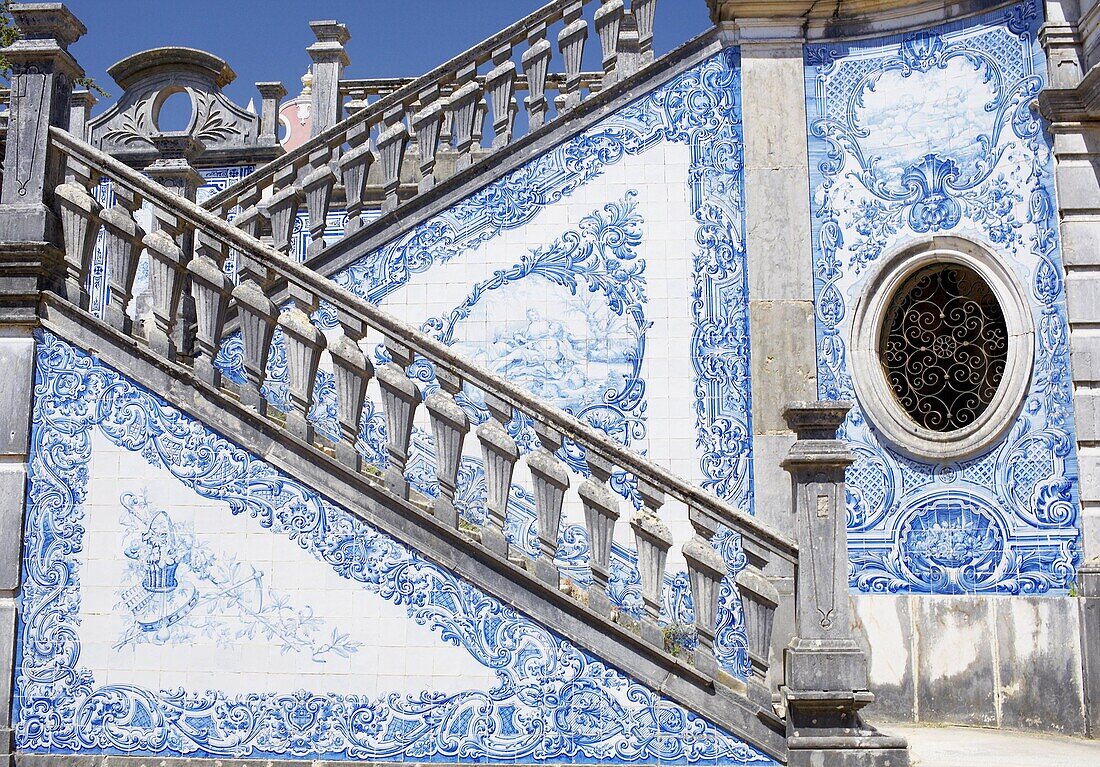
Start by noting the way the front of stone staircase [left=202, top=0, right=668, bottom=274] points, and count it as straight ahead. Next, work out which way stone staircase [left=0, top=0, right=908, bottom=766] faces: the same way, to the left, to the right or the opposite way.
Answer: the opposite way

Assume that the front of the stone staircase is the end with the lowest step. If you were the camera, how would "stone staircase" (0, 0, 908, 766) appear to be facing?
facing to the right of the viewer

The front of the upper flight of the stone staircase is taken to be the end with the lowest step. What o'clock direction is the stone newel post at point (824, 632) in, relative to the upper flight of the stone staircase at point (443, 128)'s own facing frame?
The stone newel post is roughly at 8 o'clock from the upper flight of the stone staircase.

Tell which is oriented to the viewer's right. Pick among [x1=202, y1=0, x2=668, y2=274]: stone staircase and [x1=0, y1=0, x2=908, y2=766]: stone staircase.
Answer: [x1=0, y1=0, x2=908, y2=766]: stone staircase

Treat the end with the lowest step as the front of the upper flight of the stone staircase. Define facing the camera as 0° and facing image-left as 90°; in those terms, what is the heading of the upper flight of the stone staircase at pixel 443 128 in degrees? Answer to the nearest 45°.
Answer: approximately 90°

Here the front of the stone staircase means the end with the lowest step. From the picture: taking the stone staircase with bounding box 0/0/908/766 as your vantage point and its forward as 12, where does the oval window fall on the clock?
The oval window is roughly at 11 o'clock from the stone staircase.

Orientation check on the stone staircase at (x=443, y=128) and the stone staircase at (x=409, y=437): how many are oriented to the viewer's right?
1
